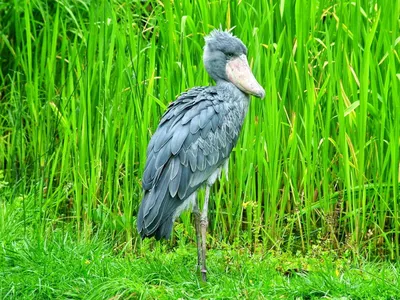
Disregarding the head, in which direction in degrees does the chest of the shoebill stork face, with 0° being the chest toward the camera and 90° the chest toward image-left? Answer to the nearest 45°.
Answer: approximately 270°
